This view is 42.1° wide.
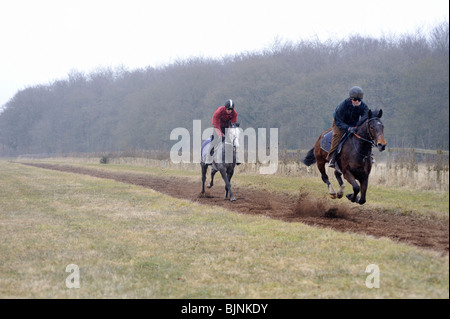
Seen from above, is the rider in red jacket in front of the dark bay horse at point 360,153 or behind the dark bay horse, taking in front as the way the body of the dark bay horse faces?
behind

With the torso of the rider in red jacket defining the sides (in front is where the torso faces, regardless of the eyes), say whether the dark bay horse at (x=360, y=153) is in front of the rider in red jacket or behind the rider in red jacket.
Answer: in front

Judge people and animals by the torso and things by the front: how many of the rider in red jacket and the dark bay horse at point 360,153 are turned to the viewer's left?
0

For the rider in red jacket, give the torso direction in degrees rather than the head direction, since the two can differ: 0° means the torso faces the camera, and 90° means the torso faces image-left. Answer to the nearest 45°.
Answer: approximately 315°

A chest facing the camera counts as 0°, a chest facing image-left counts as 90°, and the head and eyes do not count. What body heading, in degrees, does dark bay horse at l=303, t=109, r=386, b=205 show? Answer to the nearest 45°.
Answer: approximately 315°
